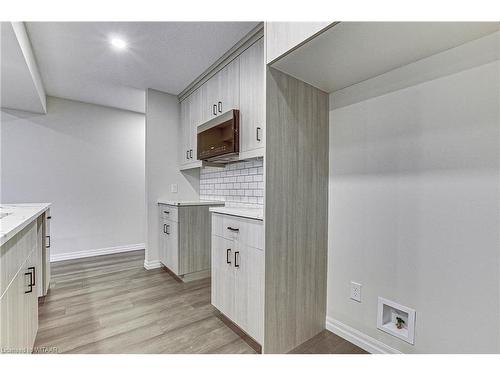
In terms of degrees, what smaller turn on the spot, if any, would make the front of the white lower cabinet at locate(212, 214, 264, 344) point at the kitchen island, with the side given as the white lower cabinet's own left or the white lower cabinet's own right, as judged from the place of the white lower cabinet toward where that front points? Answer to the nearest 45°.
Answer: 0° — it already faces it

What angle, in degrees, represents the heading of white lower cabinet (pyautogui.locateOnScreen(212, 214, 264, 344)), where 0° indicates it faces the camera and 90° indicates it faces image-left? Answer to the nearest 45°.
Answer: approximately 45°

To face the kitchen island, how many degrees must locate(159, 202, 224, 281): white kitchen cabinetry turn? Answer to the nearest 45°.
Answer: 0° — it already faces it

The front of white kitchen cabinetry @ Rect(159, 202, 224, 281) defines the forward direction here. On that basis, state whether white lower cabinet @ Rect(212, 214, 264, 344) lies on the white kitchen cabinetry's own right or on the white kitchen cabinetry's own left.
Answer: on the white kitchen cabinetry's own left

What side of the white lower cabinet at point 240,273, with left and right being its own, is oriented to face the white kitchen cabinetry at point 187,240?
right

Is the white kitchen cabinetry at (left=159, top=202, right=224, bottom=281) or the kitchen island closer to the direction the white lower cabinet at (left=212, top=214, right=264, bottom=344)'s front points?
the kitchen island

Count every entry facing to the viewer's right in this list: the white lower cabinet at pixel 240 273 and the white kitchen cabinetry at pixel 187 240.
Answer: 0

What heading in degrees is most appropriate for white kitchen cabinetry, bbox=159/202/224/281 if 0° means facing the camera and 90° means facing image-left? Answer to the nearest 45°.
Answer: approximately 45°
